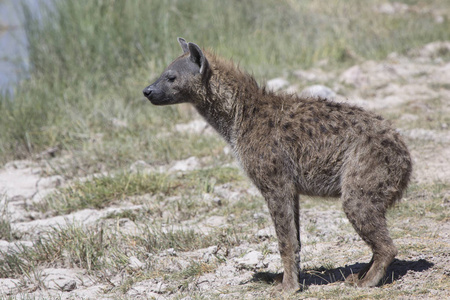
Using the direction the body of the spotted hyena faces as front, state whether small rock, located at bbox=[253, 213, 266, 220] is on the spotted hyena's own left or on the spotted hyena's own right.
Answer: on the spotted hyena's own right

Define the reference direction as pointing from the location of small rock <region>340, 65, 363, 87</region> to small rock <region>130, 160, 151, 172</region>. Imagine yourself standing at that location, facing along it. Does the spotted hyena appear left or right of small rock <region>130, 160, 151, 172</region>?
left

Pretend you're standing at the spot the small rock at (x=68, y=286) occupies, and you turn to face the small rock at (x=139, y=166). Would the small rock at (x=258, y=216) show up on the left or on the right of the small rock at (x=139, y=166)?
right

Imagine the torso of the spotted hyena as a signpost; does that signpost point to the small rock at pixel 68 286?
yes

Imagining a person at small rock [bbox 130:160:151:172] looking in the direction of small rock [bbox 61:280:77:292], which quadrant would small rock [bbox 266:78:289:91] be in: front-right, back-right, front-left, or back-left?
back-left

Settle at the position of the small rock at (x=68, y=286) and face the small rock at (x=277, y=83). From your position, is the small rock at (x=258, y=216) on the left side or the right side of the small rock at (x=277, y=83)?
right

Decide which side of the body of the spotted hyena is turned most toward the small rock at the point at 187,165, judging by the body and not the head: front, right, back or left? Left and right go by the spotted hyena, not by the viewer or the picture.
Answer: right

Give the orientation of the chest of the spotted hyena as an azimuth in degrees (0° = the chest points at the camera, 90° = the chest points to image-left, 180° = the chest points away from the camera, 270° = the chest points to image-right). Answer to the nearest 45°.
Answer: approximately 90°
